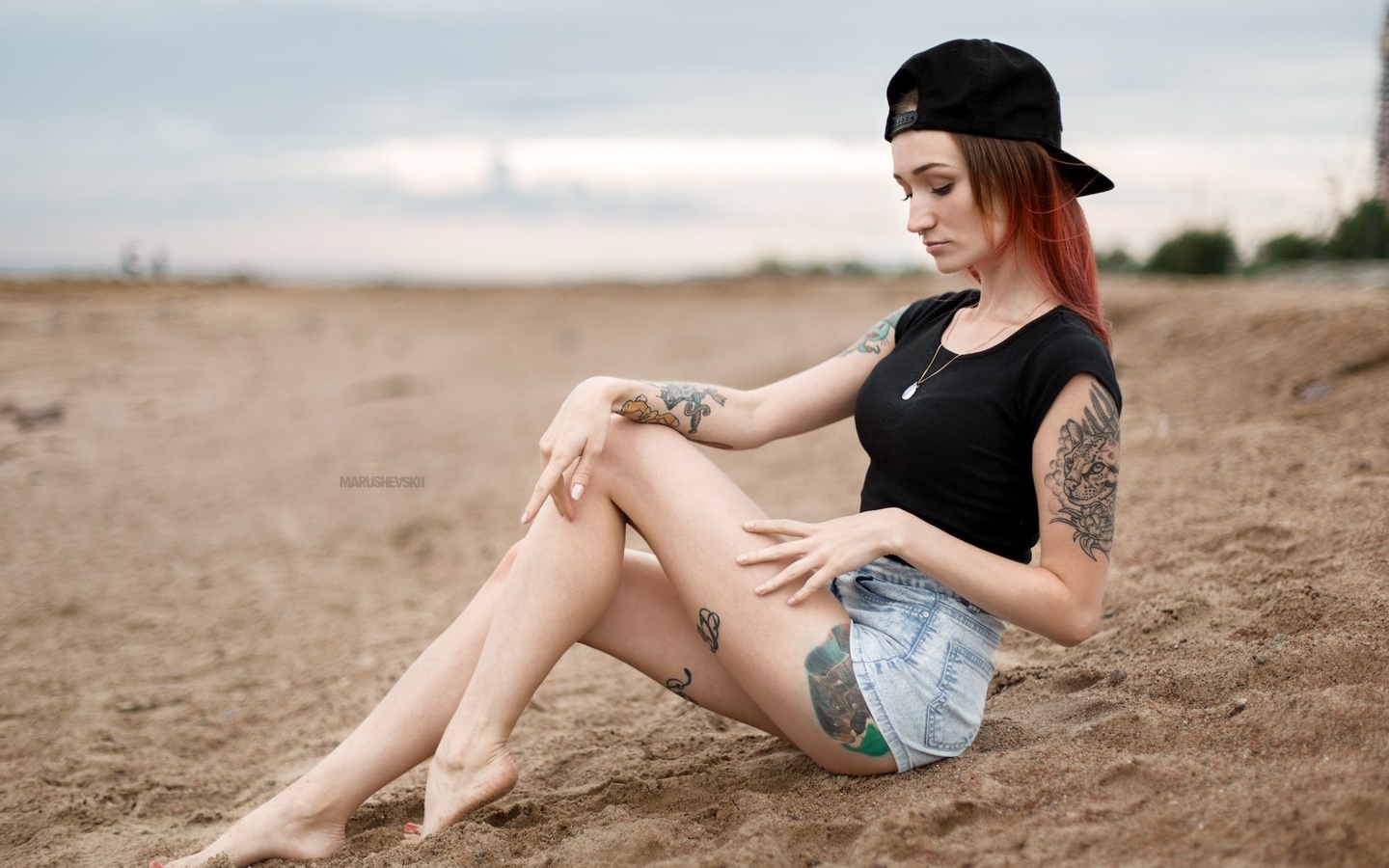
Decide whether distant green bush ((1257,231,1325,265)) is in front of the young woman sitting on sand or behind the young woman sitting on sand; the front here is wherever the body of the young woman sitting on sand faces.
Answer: behind

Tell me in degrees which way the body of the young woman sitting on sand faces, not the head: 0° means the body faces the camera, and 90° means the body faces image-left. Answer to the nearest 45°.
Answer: approximately 45°

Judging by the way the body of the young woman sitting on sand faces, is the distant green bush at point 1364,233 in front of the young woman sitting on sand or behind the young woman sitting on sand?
behind
